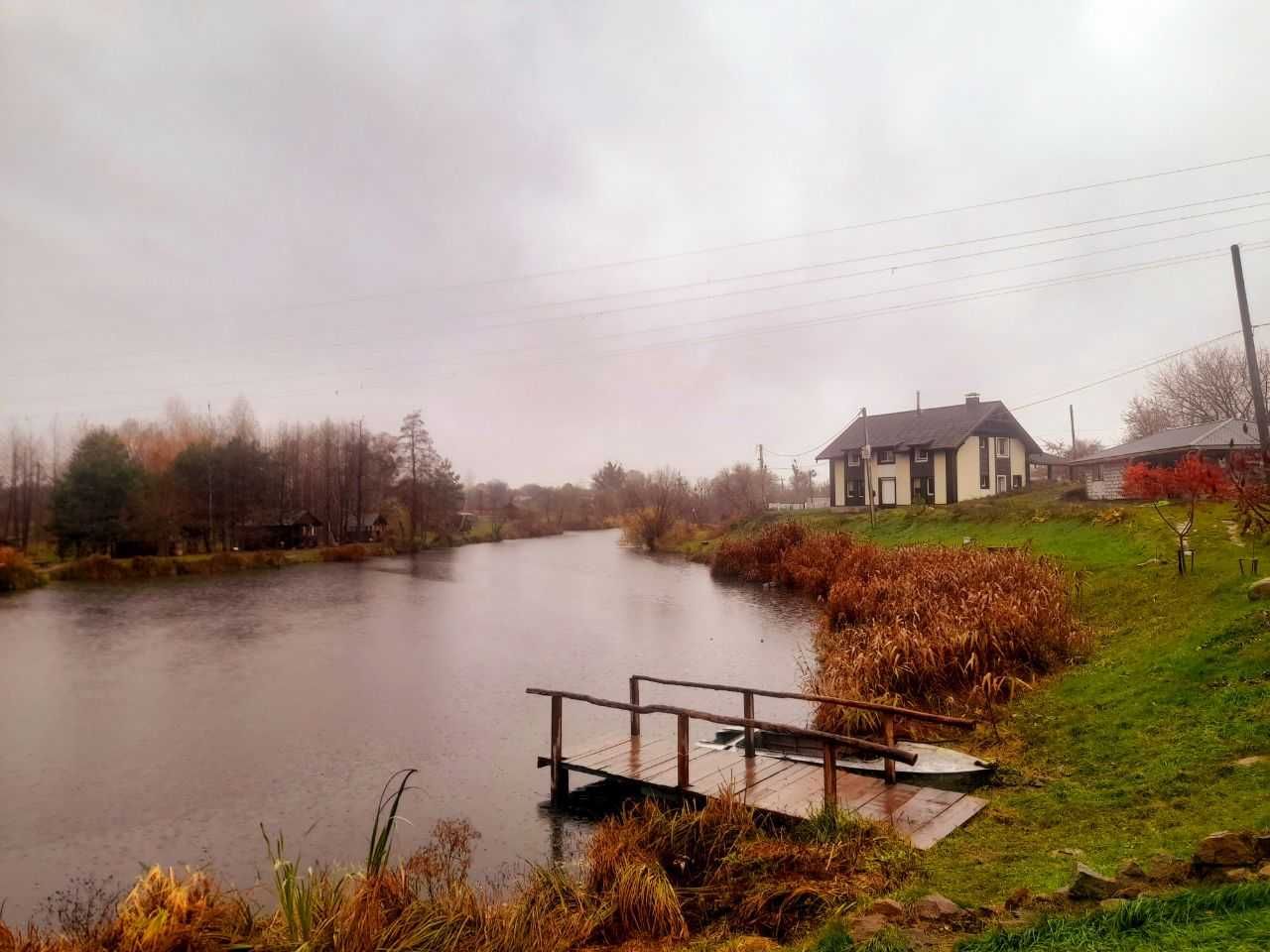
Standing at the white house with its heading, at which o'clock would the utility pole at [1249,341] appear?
The utility pole is roughly at 10 o'clock from the white house.

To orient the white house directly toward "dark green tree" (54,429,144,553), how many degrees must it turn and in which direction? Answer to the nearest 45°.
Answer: approximately 45° to its right

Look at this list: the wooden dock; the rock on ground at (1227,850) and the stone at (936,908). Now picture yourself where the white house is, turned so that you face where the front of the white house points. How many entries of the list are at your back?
0

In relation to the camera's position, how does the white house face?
facing the viewer and to the left of the viewer

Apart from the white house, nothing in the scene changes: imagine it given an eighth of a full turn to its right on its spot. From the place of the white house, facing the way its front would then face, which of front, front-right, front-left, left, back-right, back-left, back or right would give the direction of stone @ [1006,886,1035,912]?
left

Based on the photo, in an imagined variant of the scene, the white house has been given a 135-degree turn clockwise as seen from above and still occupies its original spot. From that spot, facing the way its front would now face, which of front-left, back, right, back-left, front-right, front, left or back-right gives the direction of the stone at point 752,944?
back

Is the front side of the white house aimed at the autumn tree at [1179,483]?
no

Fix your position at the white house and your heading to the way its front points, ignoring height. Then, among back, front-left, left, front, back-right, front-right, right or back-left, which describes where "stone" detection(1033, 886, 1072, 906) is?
front-left

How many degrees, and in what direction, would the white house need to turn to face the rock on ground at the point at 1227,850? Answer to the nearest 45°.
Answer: approximately 45° to its left

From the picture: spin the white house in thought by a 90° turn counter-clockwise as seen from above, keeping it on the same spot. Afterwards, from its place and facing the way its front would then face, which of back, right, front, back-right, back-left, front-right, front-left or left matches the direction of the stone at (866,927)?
front-right

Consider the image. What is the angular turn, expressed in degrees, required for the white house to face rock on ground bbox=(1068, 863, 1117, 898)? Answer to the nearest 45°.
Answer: approximately 45° to its left

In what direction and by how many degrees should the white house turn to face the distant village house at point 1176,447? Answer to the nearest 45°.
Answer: approximately 90° to its left

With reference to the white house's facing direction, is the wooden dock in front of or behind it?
in front

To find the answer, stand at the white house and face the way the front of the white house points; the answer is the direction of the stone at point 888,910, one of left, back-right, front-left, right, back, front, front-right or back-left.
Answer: front-left
